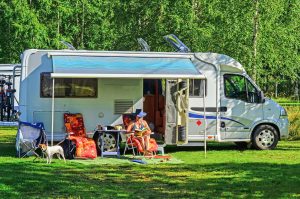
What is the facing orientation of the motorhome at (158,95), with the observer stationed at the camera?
facing to the right of the viewer

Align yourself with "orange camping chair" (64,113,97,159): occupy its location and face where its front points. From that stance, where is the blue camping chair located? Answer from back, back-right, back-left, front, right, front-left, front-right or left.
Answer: back-right

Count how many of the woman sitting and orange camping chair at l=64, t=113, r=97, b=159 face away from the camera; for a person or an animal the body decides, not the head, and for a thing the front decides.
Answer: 0

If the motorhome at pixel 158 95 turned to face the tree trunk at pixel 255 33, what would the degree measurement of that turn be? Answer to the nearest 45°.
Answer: approximately 45° to its left

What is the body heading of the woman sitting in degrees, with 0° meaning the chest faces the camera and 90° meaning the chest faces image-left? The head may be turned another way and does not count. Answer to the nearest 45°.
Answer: approximately 315°

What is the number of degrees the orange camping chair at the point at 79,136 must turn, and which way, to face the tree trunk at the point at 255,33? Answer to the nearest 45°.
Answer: approximately 90° to its left

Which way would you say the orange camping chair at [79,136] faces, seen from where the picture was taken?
facing the viewer and to the right of the viewer
